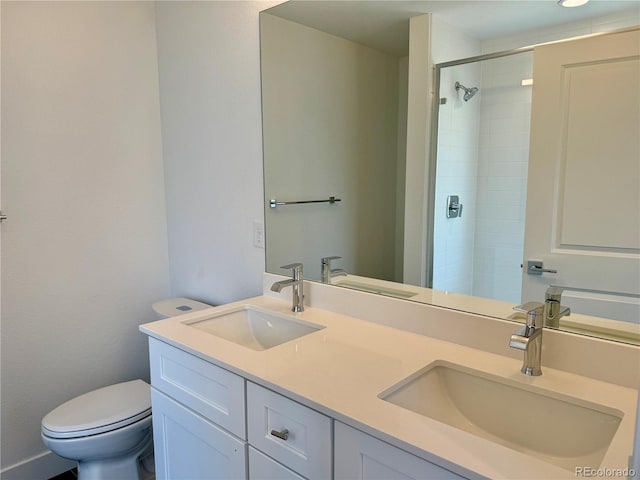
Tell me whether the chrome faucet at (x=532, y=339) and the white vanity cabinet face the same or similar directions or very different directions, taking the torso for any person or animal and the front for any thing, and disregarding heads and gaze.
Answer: same or similar directions

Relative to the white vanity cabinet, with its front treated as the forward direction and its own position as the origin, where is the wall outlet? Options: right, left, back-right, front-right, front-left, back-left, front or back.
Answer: back-right

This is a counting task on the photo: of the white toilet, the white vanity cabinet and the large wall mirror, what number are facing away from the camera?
0

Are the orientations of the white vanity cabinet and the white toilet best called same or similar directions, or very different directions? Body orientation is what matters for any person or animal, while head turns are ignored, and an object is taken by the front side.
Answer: same or similar directions

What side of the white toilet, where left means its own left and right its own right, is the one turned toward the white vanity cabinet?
left

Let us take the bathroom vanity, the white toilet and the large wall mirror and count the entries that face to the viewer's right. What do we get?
0

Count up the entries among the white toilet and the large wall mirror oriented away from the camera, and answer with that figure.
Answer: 0

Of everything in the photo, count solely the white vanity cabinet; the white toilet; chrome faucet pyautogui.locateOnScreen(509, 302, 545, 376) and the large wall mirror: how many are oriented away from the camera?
0

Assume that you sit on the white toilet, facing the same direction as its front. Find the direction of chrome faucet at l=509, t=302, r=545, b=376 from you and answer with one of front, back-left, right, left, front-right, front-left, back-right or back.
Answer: left

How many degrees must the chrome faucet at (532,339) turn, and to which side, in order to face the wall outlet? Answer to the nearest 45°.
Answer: approximately 90° to its right

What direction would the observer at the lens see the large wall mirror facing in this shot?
facing the viewer and to the left of the viewer

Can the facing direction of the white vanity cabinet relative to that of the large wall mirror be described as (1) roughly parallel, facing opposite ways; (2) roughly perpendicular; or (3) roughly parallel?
roughly parallel

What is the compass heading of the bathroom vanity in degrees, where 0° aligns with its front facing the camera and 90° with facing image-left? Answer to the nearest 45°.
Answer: approximately 45°
